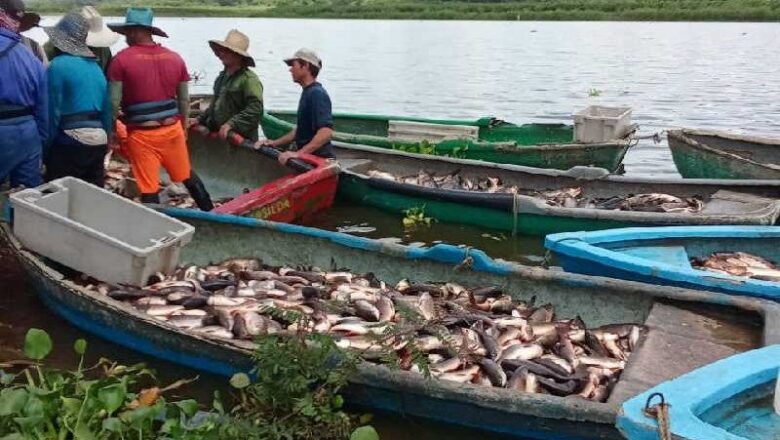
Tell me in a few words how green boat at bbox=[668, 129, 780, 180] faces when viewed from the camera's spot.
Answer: facing to the left of the viewer

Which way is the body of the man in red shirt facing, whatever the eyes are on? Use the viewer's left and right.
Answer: facing away from the viewer

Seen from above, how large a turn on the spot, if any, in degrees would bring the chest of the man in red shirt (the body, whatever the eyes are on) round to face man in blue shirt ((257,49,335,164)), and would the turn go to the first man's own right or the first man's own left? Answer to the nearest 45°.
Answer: approximately 45° to the first man's own right

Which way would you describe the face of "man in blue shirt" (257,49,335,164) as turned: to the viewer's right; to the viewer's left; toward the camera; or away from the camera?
to the viewer's left

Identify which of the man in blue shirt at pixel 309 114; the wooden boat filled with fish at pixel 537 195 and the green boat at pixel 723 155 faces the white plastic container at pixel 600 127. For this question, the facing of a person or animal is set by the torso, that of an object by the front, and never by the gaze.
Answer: the green boat

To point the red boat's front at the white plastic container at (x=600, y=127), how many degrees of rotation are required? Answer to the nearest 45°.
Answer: approximately 45° to its left

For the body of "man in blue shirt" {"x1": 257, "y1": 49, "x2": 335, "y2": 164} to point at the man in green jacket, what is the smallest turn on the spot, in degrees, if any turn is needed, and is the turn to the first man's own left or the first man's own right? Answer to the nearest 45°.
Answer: approximately 45° to the first man's own right

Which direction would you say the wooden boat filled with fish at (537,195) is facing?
to the viewer's left

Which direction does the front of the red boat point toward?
to the viewer's right

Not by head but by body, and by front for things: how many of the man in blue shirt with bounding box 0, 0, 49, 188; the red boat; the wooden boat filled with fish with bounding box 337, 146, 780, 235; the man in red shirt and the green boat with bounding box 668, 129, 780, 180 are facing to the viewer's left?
2

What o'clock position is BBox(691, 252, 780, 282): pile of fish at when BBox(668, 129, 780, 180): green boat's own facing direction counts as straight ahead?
The pile of fish is roughly at 9 o'clock from the green boat.

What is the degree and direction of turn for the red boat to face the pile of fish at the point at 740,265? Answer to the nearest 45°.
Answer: approximately 45° to its right

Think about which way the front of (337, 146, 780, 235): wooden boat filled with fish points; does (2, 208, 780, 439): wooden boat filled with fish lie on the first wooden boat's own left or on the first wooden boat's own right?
on the first wooden boat's own left

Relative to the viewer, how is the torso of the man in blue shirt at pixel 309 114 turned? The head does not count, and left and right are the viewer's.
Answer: facing to the left of the viewer
